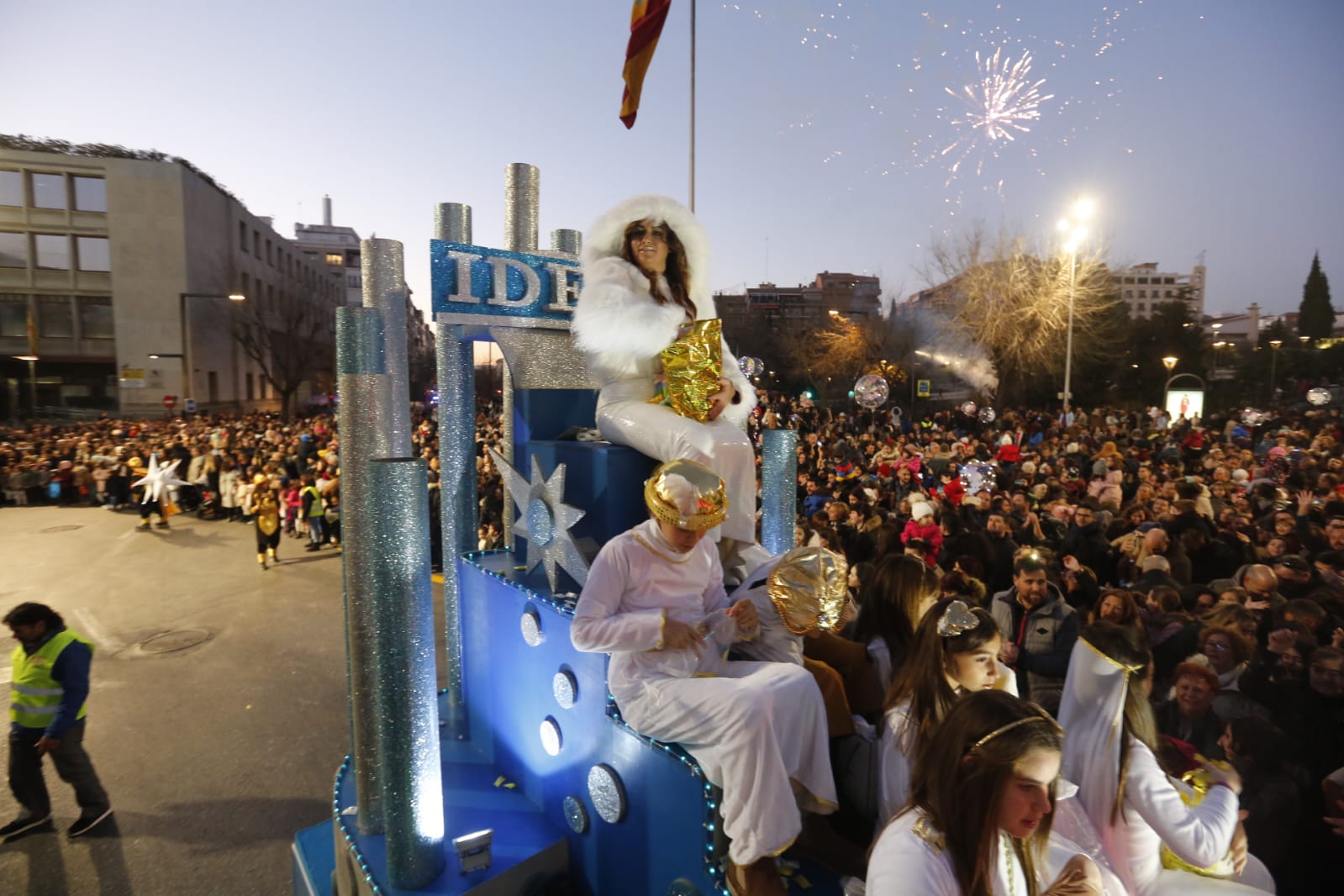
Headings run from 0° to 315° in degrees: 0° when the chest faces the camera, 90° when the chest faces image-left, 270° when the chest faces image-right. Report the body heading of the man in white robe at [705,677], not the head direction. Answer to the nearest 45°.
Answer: approximately 315°

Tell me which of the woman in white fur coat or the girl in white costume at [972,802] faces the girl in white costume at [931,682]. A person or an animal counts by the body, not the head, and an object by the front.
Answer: the woman in white fur coat

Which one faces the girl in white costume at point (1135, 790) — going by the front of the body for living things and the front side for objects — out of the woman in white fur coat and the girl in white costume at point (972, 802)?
the woman in white fur coat

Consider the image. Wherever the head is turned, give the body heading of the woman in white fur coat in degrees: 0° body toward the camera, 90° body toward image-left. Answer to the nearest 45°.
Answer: approximately 315°

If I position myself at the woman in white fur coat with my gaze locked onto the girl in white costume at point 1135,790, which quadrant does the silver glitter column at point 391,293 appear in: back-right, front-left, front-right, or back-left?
back-right
